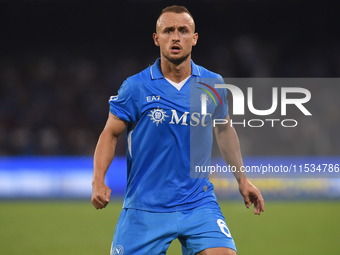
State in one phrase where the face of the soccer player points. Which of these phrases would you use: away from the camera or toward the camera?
toward the camera

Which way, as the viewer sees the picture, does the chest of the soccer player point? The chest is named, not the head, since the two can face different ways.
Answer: toward the camera
